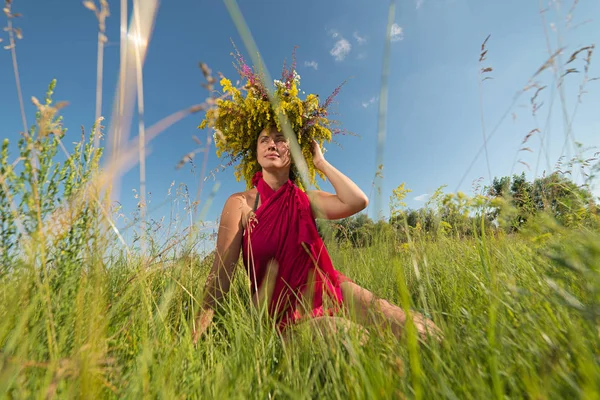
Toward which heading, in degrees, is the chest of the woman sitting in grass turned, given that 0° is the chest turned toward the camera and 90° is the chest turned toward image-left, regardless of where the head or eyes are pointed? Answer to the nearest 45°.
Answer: approximately 0°
